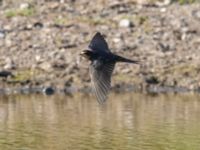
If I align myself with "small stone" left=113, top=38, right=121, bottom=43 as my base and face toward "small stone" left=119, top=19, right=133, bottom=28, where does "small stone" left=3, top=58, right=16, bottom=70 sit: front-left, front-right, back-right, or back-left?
back-left

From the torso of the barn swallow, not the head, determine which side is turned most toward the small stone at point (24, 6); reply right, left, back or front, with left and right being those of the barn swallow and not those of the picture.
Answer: right

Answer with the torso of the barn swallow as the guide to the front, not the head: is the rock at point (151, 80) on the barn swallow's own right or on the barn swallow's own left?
on the barn swallow's own right

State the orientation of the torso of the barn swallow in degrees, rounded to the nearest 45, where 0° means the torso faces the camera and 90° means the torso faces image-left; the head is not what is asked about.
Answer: approximately 90°

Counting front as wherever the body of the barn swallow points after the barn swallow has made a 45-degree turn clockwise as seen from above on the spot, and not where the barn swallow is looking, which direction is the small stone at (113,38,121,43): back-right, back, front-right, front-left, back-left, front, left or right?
front-right

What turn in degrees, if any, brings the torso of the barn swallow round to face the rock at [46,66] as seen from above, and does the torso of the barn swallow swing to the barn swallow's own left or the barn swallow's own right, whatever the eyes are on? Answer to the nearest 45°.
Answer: approximately 90° to the barn swallow's own right

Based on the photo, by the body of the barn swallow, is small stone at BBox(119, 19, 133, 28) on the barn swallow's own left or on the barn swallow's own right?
on the barn swallow's own right

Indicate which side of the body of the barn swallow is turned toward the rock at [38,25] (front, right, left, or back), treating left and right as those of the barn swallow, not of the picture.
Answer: right

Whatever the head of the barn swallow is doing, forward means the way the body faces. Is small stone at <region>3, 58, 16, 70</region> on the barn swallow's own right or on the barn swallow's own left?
on the barn swallow's own right
